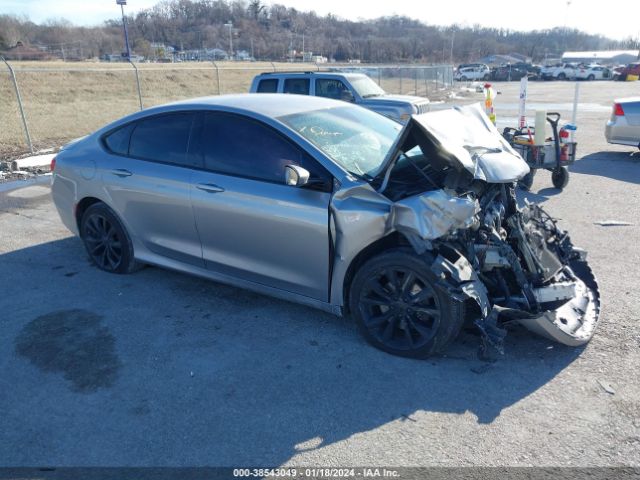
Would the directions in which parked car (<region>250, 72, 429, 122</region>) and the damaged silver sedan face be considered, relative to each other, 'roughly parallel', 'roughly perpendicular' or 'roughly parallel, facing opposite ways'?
roughly parallel

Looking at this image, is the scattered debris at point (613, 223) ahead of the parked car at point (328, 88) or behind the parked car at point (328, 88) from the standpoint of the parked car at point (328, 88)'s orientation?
ahead

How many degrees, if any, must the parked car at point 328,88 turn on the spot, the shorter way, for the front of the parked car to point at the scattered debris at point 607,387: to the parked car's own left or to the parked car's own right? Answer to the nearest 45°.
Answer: approximately 45° to the parked car's own right

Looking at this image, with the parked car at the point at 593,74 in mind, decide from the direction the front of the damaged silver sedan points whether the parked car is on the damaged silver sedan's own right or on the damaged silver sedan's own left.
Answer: on the damaged silver sedan's own left

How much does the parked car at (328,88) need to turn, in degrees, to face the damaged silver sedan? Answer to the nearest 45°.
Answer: approximately 45° to its right

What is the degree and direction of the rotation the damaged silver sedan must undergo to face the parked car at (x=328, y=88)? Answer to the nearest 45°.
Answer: approximately 135° to its left

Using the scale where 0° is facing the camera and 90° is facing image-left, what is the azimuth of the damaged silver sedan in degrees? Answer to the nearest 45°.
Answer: approximately 315°

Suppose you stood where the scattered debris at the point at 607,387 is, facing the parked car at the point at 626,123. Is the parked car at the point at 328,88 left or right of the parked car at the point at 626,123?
left

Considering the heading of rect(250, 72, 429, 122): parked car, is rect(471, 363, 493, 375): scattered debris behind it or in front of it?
in front

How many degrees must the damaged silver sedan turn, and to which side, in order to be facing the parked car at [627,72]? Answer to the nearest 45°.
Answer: approximately 90° to its left

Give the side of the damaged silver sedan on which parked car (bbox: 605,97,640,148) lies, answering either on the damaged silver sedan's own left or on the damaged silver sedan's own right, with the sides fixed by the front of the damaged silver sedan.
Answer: on the damaged silver sedan's own left

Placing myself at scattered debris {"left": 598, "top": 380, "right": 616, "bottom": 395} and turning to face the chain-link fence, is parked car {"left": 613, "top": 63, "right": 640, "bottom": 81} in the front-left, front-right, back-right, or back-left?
front-right

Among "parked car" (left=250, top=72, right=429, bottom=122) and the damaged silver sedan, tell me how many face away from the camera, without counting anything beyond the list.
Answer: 0

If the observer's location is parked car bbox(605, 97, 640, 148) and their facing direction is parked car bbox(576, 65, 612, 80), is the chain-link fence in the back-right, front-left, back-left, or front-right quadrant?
front-left

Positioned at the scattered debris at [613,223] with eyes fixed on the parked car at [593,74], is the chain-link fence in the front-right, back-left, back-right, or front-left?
front-left
